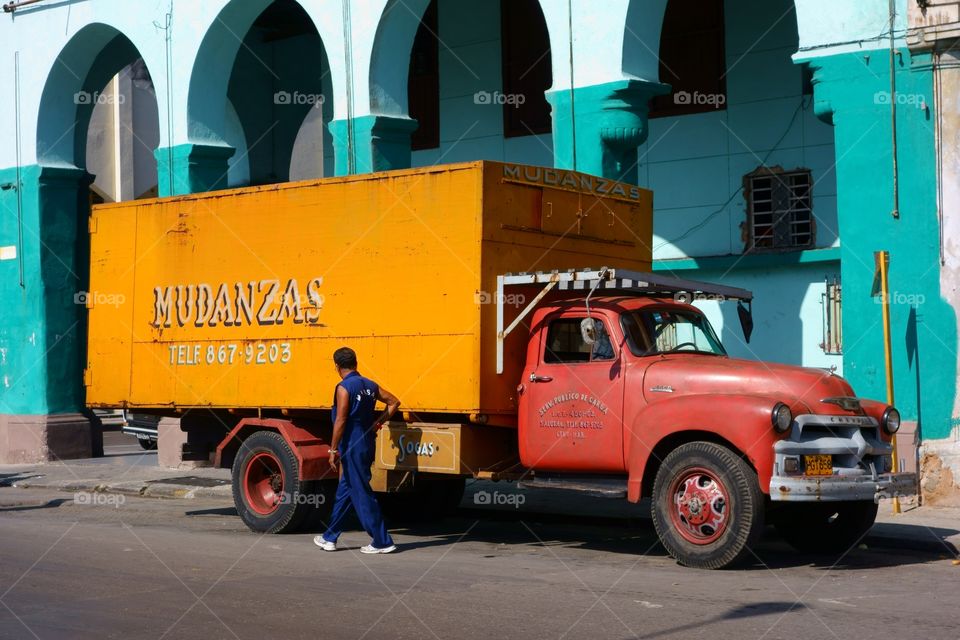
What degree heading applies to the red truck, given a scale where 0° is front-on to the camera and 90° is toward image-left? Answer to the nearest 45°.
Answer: approximately 315°
